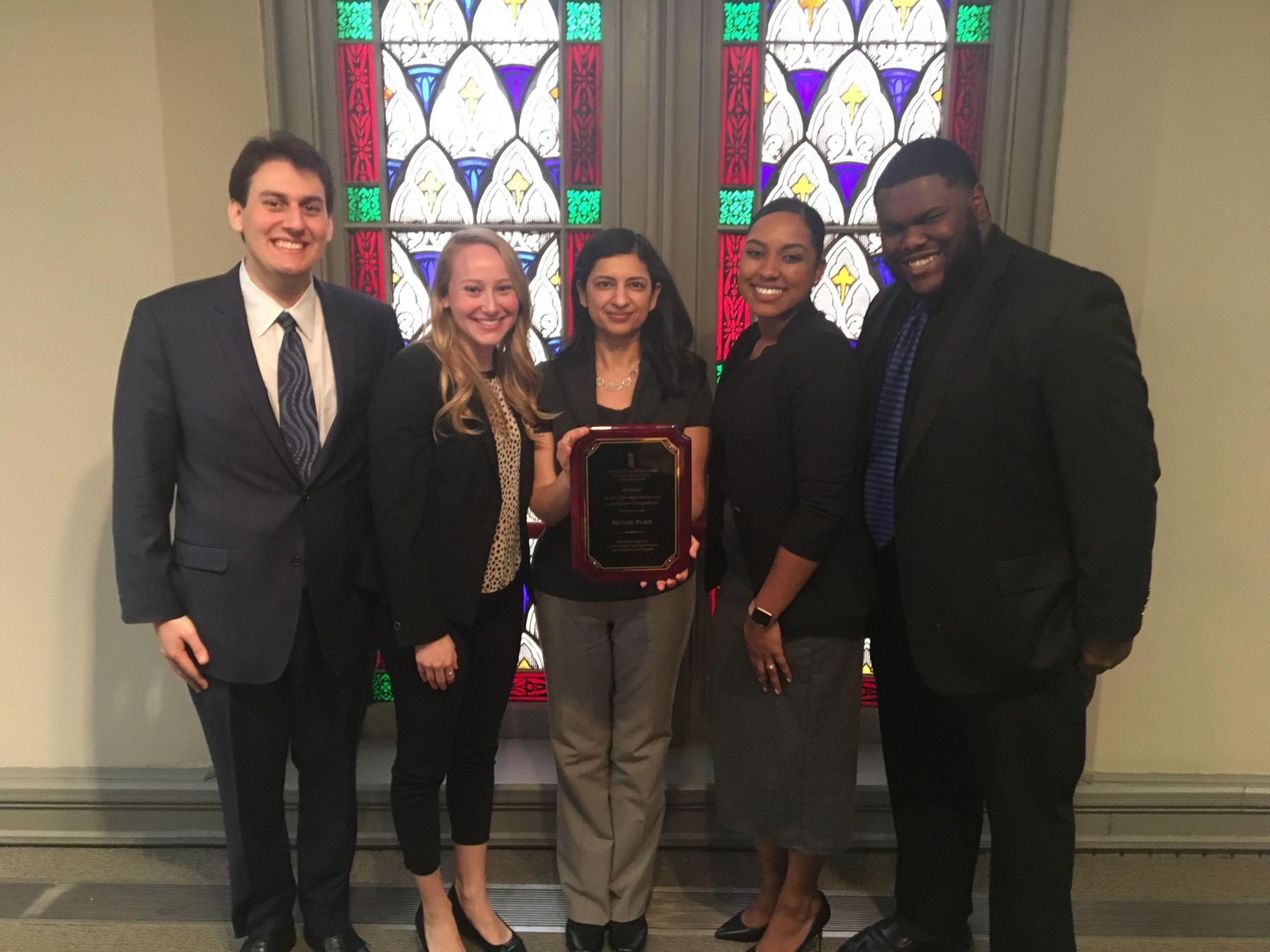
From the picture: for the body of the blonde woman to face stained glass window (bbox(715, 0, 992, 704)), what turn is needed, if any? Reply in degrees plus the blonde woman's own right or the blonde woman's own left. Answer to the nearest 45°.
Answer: approximately 90° to the blonde woman's own left

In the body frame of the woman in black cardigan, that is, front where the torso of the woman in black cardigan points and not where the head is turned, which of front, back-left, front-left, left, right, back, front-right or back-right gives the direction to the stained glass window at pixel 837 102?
back-right

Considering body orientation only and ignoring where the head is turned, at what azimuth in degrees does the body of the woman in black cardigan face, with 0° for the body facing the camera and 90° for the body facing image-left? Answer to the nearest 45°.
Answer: approximately 45°
